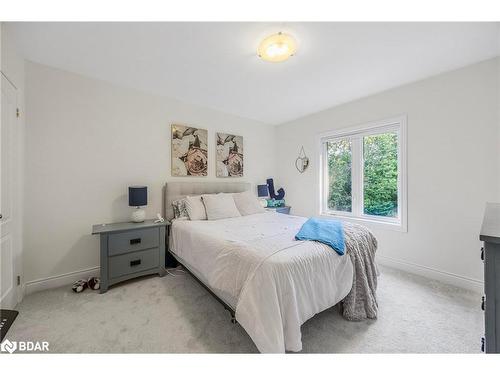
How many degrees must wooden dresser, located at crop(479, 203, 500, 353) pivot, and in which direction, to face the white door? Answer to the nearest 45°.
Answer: approximately 45° to its left

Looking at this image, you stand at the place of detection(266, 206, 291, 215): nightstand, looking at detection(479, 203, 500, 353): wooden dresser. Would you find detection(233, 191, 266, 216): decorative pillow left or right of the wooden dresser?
right

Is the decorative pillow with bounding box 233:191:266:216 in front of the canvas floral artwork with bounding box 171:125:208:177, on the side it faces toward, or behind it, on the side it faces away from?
in front

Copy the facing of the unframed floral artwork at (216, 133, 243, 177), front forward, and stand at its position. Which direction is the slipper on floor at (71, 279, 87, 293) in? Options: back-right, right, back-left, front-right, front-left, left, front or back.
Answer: right

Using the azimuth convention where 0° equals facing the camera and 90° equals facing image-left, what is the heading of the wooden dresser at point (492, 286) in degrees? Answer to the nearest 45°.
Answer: approximately 90°

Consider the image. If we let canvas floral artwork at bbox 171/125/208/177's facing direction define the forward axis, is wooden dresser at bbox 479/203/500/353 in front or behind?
in front

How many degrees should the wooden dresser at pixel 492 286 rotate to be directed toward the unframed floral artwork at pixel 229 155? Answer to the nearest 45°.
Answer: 0° — it already faces it

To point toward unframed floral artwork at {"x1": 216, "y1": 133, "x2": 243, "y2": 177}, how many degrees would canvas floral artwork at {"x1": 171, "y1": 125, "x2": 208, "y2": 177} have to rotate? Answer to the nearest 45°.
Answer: approximately 45° to its left

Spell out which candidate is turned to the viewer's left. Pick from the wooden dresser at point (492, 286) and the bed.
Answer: the wooden dresser

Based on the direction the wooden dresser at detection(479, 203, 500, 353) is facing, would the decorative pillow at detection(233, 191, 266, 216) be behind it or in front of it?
in front
